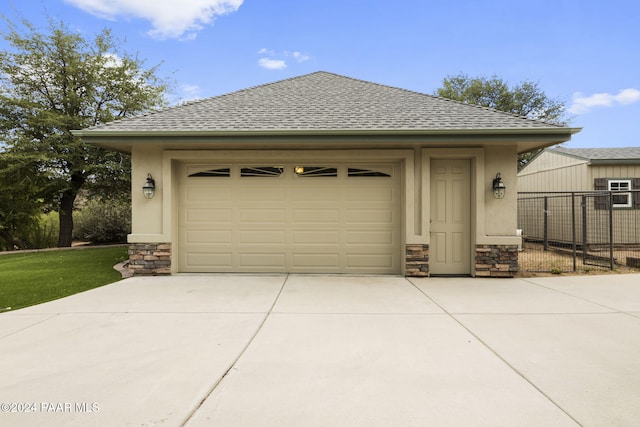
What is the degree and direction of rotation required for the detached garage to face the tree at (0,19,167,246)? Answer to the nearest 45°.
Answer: approximately 135° to its right

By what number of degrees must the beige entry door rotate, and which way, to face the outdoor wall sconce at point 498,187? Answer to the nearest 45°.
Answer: approximately 90° to its left

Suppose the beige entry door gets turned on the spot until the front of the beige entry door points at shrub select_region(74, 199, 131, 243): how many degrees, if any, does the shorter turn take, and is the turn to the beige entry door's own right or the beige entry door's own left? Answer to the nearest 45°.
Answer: approximately 90° to the beige entry door's own right

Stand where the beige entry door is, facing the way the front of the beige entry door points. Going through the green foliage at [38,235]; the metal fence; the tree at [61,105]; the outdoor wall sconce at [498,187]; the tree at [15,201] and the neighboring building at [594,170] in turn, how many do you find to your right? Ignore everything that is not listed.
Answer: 3

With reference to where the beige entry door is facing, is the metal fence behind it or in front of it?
behind

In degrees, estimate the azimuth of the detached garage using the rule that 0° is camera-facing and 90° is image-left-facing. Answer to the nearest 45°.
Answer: approximately 0°

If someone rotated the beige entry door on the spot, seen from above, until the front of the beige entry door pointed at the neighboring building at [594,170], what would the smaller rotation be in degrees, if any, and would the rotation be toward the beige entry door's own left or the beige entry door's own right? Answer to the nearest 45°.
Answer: approximately 135° to the beige entry door's own left

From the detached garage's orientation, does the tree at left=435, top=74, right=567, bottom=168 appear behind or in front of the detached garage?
behind

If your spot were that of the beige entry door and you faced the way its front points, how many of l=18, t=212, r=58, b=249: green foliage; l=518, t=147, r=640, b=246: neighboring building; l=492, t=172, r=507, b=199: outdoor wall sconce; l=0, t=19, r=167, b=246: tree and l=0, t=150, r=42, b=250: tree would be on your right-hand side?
3
